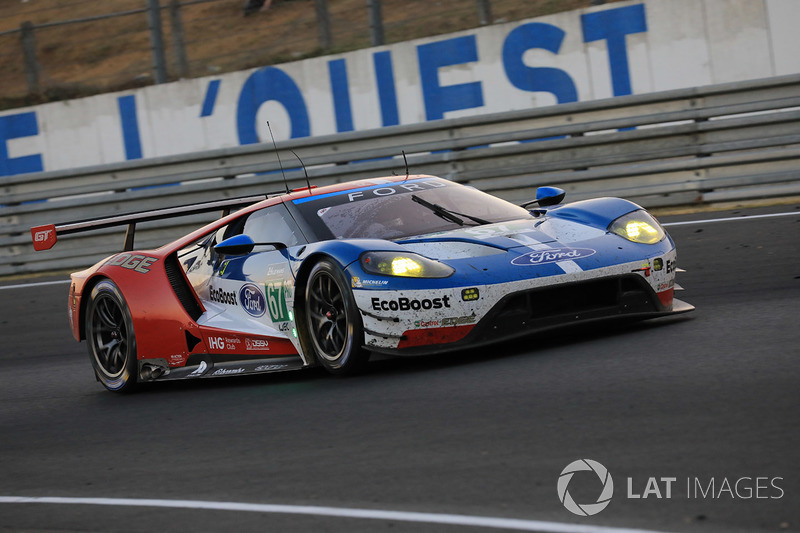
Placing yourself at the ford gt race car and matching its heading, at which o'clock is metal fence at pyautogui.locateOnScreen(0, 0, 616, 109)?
The metal fence is roughly at 7 o'clock from the ford gt race car.

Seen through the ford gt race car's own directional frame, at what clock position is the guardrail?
The guardrail is roughly at 8 o'clock from the ford gt race car.

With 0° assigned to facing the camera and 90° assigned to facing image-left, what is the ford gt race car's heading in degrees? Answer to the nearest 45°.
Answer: approximately 315°
